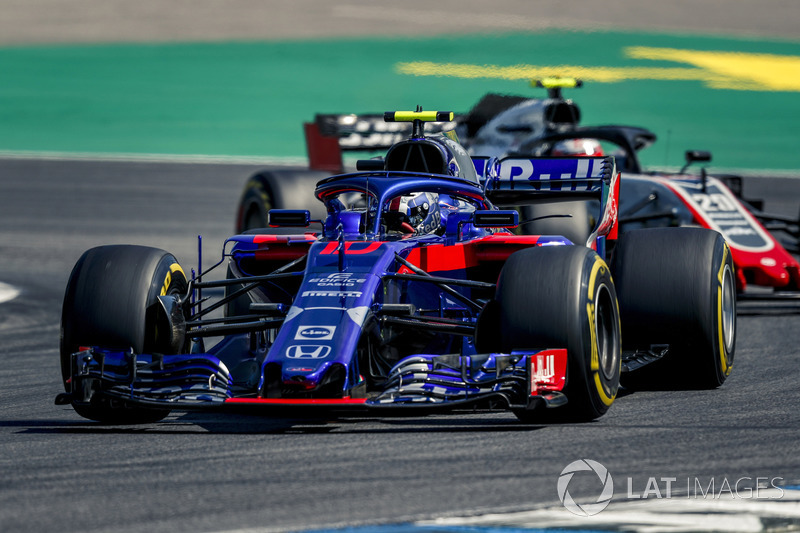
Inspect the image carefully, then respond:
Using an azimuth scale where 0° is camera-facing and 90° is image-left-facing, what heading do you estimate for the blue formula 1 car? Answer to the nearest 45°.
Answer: approximately 0°
